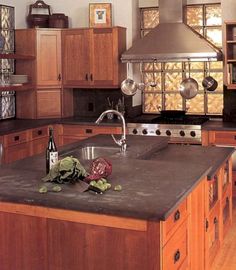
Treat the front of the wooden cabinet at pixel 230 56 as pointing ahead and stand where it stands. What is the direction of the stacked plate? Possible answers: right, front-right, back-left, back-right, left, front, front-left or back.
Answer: right

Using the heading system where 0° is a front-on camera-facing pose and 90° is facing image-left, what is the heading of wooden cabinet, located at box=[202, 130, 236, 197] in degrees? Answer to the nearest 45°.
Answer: approximately 0°

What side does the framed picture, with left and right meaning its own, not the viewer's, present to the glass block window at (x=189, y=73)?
left

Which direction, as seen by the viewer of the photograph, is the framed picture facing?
facing the viewer

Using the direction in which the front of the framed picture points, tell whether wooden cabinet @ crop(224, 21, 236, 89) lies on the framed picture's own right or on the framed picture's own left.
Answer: on the framed picture's own left

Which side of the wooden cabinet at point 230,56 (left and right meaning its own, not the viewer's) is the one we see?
front

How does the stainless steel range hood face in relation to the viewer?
toward the camera

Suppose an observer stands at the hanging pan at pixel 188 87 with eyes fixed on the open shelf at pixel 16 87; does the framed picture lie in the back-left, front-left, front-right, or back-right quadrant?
front-right

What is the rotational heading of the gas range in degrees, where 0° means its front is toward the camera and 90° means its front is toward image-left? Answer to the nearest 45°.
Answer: approximately 0°

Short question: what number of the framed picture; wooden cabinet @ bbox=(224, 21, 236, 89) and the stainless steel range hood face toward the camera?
3

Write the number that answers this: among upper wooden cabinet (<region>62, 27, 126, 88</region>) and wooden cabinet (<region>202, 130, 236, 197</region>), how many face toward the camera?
2

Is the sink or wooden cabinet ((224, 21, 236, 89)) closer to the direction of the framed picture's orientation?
the sink

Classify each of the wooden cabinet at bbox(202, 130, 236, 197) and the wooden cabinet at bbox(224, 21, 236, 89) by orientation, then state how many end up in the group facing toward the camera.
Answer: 2

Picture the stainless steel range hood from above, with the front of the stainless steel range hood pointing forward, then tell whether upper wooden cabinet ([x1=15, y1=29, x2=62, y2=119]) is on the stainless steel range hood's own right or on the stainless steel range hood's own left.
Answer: on the stainless steel range hood's own right
